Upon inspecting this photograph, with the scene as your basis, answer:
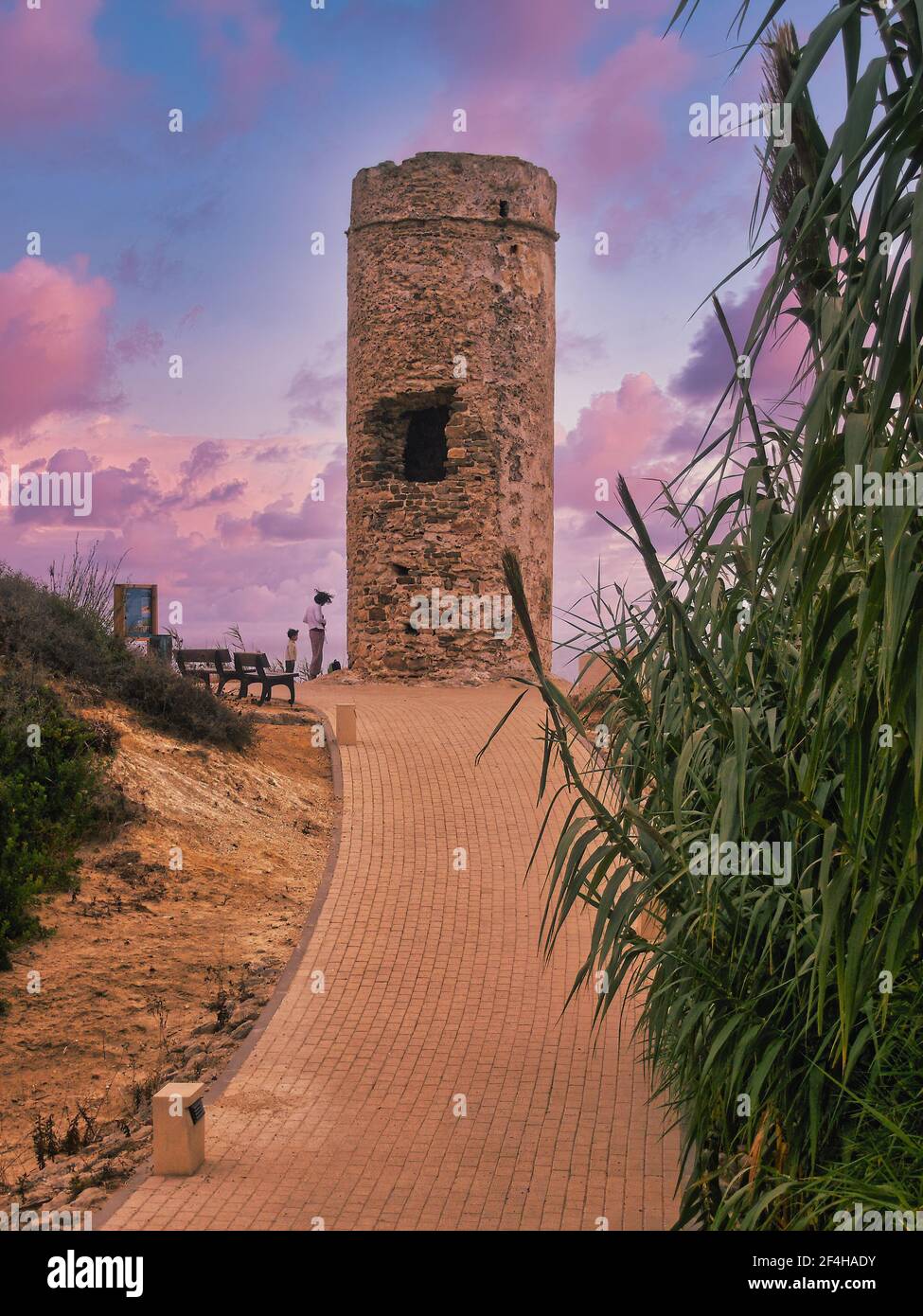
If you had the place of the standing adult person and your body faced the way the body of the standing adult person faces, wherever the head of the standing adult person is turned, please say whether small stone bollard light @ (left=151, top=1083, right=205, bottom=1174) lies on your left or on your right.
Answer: on your right

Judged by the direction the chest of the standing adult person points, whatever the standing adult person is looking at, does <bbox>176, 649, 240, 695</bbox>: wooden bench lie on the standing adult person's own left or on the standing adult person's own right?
on the standing adult person's own right

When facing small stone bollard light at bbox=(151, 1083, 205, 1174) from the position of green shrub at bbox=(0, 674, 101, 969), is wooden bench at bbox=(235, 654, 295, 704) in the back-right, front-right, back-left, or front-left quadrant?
back-left

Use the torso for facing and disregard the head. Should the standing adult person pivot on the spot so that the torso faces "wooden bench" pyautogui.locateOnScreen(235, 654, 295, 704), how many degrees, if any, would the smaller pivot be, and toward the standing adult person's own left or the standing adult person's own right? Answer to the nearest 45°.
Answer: approximately 90° to the standing adult person's own right

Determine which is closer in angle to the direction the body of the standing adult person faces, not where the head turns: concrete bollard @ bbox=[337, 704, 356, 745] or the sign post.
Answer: the concrete bollard
